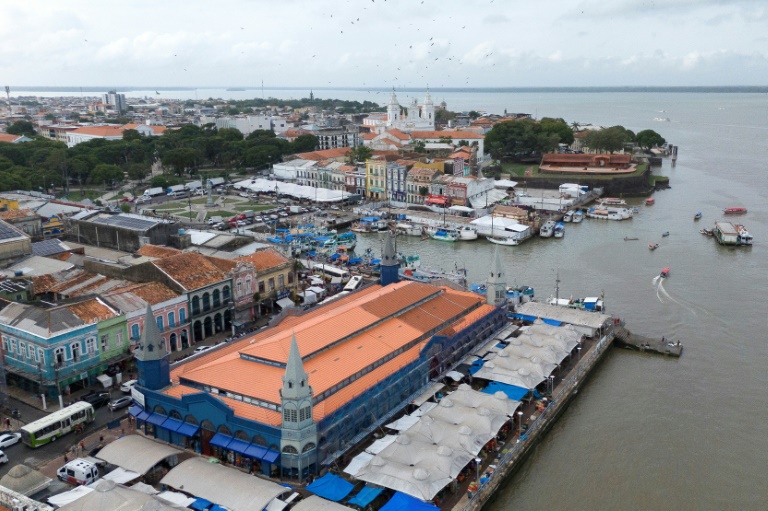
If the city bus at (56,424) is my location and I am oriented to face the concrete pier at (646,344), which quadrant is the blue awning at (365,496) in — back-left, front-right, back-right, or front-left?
front-right

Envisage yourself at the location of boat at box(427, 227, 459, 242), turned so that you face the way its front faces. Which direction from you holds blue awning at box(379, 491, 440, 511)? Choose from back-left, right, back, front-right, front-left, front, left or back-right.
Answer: left

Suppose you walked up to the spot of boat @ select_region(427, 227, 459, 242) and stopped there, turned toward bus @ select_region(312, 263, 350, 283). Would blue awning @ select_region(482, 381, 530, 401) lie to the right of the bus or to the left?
left

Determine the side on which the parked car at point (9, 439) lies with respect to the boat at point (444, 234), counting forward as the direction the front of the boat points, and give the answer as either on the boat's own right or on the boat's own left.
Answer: on the boat's own left

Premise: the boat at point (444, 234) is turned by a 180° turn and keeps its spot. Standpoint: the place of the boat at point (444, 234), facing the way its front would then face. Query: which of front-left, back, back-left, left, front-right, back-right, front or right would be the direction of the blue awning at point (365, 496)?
right

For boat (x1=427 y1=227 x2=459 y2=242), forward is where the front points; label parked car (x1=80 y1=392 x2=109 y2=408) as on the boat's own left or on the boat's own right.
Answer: on the boat's own left

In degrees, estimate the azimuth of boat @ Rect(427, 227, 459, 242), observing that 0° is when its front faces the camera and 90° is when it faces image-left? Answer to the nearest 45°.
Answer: approximately 90°

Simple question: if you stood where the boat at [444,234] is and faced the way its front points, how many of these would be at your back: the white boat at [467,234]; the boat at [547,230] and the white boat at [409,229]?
2

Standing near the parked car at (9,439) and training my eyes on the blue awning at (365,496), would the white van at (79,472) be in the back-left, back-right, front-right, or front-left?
front-right
